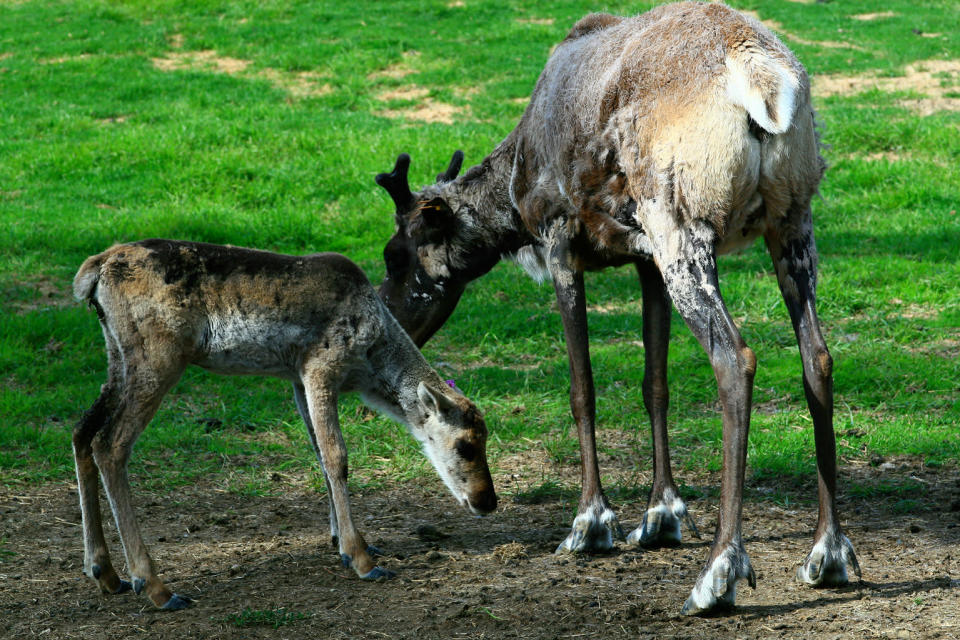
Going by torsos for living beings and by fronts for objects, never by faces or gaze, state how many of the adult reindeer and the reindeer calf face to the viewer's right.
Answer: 1

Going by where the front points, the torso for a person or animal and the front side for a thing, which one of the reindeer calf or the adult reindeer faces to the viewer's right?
the reindeer calf

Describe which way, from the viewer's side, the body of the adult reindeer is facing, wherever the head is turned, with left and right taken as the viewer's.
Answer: facing away from the viewer and to the left of the viewer

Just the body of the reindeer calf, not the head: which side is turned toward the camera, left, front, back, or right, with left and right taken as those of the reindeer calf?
right

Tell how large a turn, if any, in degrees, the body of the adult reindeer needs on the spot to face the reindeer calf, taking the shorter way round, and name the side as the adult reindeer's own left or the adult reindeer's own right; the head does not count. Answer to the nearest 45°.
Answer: approximately 45° to the adult reindeer's own left
